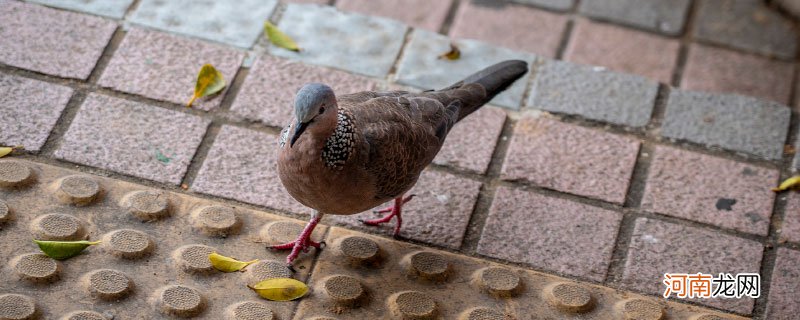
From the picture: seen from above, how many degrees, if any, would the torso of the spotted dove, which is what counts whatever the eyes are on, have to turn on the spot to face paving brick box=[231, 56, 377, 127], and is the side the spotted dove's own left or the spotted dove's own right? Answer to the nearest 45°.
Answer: approximately 90° to the spotted dove's own right

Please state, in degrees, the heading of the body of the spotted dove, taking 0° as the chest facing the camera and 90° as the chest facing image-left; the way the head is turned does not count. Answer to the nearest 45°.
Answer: approximately 45°

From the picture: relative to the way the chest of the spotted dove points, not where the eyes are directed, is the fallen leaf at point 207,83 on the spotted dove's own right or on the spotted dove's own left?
on the spotted dove's own right

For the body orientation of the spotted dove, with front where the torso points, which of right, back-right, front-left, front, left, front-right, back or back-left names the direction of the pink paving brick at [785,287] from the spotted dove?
back-left

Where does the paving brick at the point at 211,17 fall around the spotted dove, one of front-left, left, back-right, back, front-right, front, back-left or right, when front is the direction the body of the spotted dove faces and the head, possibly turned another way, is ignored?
right

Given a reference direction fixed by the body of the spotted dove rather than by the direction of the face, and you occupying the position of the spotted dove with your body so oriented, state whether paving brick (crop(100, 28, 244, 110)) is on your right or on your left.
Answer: on your right

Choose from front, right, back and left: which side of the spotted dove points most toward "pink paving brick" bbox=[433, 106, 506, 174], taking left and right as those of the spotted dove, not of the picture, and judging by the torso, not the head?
back

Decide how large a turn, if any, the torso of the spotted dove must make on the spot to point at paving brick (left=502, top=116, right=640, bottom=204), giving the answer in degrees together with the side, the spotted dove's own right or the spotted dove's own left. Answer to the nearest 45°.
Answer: approximately 180°
